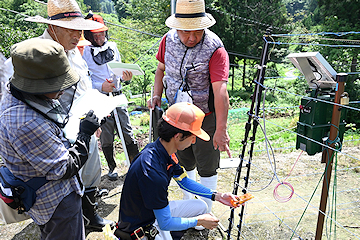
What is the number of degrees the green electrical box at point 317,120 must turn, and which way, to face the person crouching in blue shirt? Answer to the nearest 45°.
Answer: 0° — it already faces them

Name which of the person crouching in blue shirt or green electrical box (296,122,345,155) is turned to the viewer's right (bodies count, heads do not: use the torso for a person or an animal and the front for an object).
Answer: the person crouching in blue shirt

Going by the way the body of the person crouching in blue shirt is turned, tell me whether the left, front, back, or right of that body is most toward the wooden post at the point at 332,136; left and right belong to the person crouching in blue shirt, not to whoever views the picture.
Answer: front

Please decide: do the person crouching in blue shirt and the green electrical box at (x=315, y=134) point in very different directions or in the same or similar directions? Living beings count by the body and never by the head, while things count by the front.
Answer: very different directions

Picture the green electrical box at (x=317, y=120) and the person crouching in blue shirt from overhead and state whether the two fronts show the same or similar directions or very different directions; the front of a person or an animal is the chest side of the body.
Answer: very different directions

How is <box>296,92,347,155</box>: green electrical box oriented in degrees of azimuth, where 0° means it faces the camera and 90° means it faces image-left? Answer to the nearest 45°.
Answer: approximately 45°

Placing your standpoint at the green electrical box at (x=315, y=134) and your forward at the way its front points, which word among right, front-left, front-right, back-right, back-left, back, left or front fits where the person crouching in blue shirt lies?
front

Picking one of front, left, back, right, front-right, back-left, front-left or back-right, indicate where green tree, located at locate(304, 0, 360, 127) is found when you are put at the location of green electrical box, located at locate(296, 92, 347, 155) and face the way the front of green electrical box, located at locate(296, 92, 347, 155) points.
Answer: back-right

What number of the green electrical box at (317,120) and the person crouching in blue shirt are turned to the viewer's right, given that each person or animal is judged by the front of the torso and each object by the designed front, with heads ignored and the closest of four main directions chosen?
1

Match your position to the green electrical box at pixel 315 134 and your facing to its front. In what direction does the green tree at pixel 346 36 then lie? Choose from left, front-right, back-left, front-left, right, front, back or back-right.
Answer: back-right

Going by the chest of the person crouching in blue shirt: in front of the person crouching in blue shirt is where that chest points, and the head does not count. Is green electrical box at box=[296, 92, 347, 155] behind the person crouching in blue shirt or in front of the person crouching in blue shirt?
in front

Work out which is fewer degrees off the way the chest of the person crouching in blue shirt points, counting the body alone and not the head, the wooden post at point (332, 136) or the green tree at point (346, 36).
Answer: the wooden post

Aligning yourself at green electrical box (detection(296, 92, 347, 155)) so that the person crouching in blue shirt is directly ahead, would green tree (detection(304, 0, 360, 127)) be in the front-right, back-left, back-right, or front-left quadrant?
back-right

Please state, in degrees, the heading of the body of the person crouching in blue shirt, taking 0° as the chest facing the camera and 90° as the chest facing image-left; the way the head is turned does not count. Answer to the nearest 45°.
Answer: approximately 270°

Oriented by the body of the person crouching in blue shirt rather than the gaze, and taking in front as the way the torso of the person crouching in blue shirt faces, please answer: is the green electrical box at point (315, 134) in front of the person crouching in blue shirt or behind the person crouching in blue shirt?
in front

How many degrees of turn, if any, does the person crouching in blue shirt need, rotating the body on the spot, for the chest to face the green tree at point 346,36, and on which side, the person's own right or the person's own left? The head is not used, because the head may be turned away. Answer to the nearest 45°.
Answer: approximately 45° to the person's own left

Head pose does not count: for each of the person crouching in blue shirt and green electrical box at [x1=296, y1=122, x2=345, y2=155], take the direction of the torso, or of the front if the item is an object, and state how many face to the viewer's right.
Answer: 1
